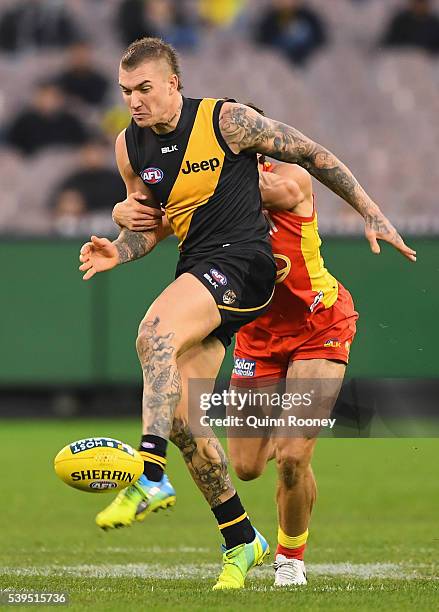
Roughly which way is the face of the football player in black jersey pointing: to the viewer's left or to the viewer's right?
to the viewer's left

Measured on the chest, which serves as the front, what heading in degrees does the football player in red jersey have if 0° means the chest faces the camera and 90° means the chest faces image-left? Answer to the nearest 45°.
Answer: approximately 45°

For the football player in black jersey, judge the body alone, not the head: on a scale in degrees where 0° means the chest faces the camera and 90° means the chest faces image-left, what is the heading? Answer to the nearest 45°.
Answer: approximately 45°

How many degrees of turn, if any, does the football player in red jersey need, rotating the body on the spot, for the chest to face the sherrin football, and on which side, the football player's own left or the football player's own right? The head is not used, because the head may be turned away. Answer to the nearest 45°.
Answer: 0° — they already face it
